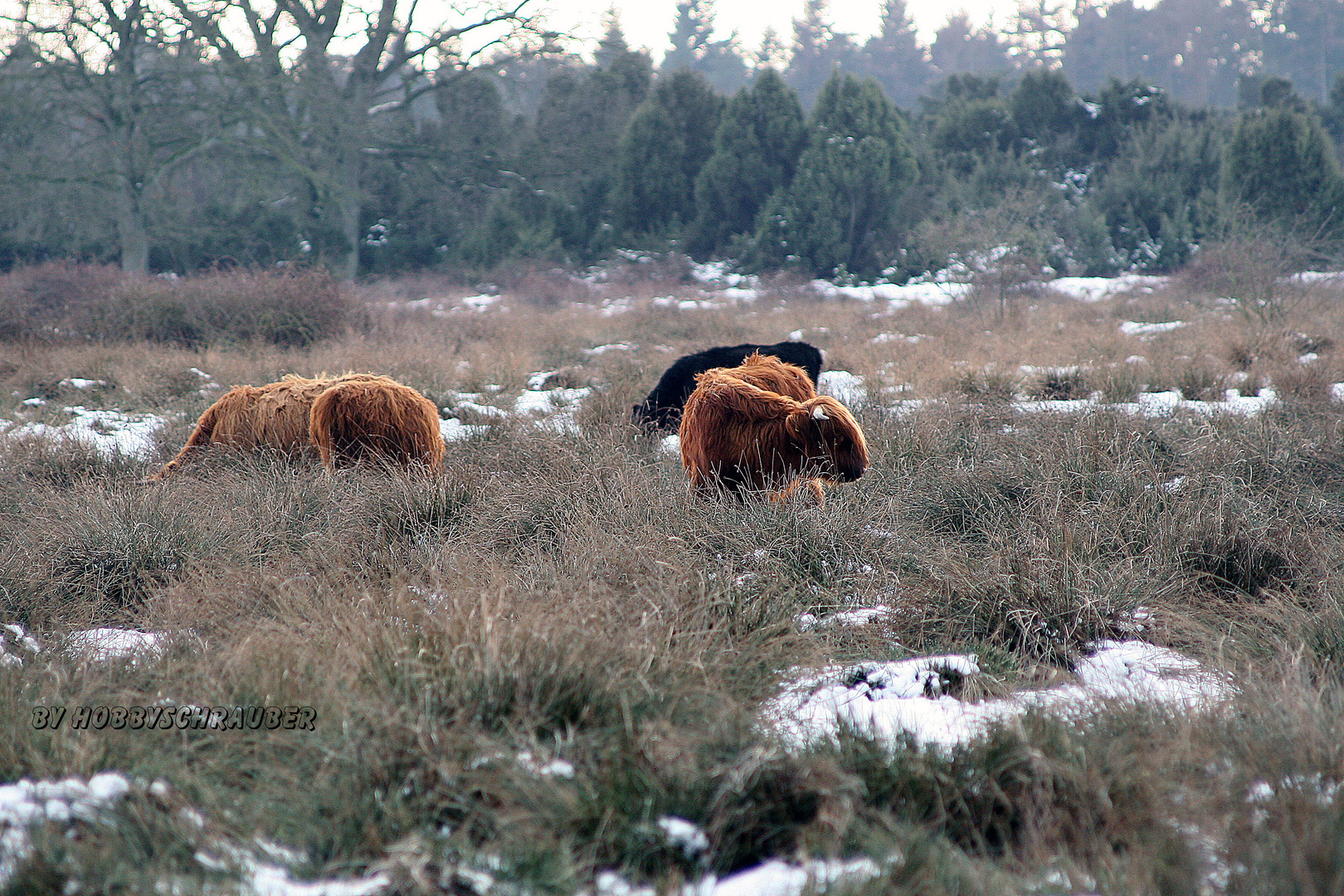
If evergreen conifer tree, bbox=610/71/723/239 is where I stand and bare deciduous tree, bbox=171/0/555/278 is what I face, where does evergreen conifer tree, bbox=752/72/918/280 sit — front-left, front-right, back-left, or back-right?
back-left

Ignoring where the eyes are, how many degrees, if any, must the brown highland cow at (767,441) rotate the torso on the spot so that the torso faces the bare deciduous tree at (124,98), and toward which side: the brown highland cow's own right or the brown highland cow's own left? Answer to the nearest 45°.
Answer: approximately 135° to the brown highland cow's own left

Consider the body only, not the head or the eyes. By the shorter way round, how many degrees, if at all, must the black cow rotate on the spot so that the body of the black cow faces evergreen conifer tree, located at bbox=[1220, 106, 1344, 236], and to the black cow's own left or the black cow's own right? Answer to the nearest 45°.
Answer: approximately 135° to the black cow's own right

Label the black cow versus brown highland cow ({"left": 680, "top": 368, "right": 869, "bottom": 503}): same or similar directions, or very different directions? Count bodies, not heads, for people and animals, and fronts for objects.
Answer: very different directions

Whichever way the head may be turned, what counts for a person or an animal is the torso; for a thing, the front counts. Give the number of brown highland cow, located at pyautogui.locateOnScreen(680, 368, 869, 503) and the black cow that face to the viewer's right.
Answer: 1

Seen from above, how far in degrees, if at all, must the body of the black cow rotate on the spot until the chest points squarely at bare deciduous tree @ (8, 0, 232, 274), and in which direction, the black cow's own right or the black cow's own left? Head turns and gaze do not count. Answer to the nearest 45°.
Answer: approximately 45° to the black cow's own right

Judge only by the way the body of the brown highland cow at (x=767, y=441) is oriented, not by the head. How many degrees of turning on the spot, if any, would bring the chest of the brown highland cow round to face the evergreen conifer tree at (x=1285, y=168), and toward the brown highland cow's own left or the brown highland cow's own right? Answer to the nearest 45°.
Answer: approximately 45° to the brown highland cow's own left

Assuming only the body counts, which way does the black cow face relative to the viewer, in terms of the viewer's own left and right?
facing to the left of the viewer

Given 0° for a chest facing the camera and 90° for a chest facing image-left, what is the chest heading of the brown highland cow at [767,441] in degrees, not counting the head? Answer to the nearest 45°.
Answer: approximately 270°

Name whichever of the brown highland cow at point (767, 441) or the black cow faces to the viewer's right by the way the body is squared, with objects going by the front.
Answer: the brown highland cow

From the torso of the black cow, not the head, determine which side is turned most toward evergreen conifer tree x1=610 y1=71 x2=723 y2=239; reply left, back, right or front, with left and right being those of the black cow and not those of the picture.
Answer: right

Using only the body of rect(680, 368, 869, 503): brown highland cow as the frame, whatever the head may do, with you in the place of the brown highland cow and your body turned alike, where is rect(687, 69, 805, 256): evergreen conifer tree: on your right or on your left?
on your left

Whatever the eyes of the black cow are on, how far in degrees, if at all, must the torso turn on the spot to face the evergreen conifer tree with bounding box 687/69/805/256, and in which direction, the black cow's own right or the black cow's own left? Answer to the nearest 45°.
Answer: approximately 90° to the black cow's own right
